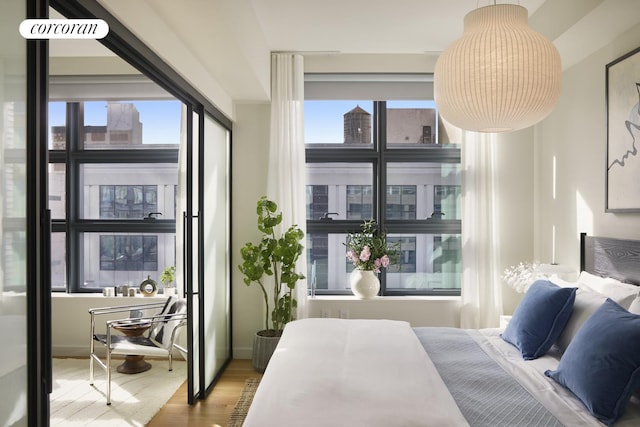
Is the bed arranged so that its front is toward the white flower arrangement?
no

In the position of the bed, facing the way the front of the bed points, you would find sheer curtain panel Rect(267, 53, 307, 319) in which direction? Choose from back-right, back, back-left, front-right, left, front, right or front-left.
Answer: front-right

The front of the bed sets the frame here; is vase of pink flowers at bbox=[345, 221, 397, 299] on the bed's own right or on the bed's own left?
on the bed's own right

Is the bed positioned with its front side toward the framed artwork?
no

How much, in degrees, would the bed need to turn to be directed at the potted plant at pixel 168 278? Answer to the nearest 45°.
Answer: approximately 45° to its right

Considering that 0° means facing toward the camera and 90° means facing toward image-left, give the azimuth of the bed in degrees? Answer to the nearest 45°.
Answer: approximately 90°

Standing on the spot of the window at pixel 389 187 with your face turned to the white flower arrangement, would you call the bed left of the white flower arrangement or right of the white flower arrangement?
right

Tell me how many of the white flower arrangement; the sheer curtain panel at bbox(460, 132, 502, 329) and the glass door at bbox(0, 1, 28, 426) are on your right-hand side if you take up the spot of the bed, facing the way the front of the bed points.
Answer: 2

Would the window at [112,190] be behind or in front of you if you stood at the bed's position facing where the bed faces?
in front

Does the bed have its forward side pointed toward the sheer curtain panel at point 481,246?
no

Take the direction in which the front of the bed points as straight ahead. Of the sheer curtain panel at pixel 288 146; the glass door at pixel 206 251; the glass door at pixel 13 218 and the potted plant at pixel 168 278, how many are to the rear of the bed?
0

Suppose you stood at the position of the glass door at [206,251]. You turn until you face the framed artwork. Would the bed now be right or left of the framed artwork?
right

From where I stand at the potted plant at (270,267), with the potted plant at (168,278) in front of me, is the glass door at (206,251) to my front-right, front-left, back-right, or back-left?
front-left
